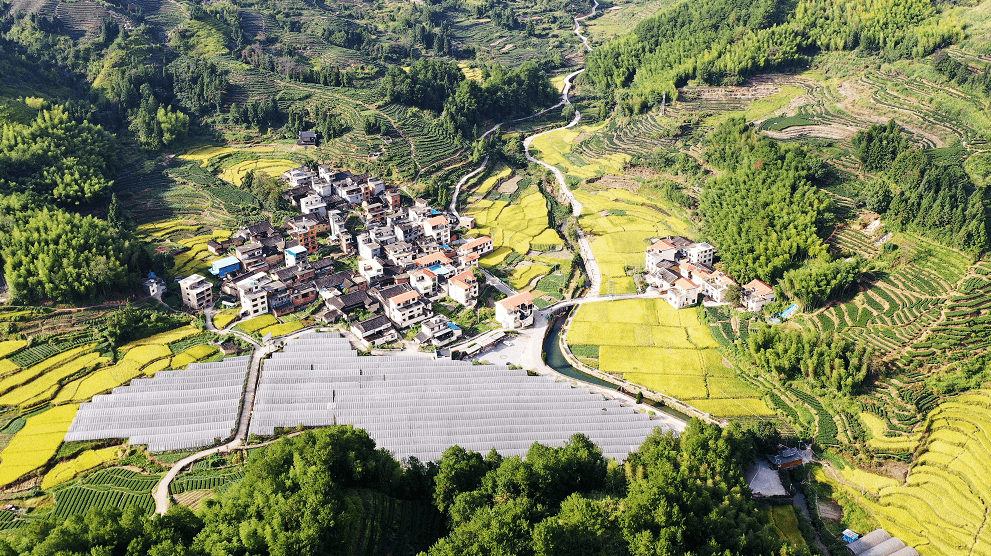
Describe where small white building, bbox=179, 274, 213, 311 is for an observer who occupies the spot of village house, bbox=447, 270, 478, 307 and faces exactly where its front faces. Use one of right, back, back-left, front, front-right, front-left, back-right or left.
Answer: back-right

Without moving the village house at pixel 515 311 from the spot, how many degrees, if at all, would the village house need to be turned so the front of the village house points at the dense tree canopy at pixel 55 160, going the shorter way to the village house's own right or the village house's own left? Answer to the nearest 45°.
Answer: approximately 135° to the village house's own right

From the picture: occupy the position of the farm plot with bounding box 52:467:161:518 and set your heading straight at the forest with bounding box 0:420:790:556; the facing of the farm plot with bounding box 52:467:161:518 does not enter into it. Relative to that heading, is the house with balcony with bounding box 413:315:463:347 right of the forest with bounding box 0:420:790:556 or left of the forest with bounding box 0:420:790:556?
left

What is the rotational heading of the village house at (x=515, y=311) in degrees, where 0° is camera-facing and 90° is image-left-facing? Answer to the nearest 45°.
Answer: approximately 315°

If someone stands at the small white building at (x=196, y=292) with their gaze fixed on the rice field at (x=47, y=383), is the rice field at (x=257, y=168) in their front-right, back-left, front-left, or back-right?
back-right

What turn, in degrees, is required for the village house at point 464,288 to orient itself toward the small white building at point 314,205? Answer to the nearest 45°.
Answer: approximately 180°
